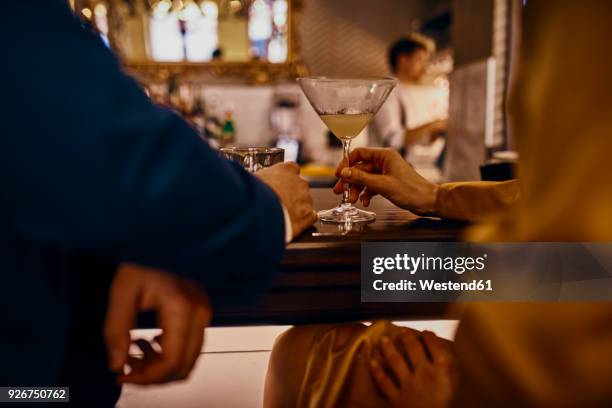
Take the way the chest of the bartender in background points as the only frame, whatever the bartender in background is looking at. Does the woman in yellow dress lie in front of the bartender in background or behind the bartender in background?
in front

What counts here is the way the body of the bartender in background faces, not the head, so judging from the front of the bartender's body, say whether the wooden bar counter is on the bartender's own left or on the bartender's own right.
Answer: on the bartender's own right

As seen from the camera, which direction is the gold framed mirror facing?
toward the camera

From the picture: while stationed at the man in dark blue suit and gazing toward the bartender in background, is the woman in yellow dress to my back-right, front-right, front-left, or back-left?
front-right

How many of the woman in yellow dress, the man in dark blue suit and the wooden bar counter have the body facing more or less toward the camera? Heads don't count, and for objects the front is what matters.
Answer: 1

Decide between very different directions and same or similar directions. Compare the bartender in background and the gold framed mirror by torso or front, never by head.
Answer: same or similar directions

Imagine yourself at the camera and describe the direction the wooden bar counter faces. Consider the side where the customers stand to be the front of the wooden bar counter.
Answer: facing the viewer

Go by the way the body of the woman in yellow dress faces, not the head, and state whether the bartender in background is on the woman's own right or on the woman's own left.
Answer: on the woman's own right

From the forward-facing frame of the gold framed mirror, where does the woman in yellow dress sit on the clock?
The woman in yellow dress is roughly at 12 o'clock from the gold framed mirror.

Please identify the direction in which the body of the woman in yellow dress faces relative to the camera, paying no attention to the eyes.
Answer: to the viewer's left
